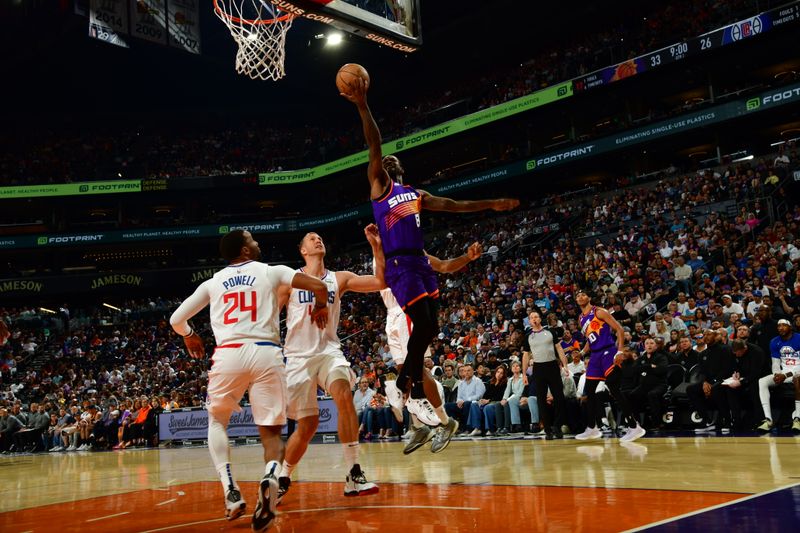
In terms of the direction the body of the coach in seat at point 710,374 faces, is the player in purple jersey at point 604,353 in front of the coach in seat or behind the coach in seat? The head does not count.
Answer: in front

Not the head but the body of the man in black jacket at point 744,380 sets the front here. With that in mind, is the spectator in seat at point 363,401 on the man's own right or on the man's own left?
on the man's own right

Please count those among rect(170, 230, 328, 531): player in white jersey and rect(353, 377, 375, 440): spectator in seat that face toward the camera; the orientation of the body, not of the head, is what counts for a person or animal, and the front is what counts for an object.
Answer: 1

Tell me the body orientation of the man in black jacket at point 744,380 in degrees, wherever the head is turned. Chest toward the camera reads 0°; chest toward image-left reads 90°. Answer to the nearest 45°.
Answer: approximately 45°

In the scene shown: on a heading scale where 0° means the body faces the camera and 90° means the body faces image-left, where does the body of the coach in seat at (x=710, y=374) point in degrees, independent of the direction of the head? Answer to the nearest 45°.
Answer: approximately 45°

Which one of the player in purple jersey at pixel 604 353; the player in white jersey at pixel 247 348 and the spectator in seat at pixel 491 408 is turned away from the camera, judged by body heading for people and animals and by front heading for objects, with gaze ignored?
the player in white jersey

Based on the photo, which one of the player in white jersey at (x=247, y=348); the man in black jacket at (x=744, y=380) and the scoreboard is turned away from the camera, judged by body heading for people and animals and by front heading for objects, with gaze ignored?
the player in white jersey

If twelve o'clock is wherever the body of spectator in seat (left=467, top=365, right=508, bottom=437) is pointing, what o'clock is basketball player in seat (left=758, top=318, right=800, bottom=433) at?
basketball player in seat (left=758, top=318, right=800, bottom=433) is roughly at 9 o'clock from spectator in seat (left=467, top=365, right=508, bottom=437).

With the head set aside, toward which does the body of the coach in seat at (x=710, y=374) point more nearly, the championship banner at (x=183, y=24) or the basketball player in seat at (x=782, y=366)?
the championship banner

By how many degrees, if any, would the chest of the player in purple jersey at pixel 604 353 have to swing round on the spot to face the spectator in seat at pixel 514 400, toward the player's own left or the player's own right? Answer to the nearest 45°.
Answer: approximately 90° to the player's own right

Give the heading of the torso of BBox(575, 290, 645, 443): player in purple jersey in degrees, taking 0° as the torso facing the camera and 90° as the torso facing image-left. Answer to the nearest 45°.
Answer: approximately 45°

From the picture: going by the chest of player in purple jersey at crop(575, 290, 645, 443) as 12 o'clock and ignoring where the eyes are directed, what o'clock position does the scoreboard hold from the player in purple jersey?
The scoreboard is roughly at 5 o'clock from the player in purple jersey.
